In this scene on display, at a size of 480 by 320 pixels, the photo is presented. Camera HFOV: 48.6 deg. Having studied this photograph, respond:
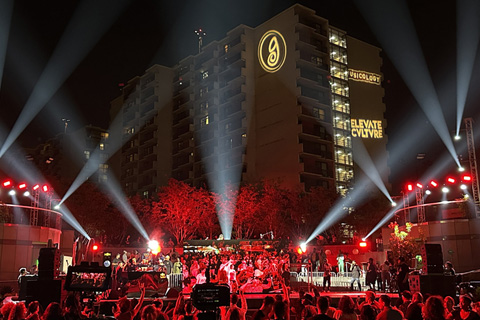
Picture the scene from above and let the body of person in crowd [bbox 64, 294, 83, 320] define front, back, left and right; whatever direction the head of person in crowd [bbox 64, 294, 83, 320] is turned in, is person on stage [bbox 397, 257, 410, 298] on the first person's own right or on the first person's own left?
on the first person's own right

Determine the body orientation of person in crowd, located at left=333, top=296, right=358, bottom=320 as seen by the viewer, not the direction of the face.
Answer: away from the camera

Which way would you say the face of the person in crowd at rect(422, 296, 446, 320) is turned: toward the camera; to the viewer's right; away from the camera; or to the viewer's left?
away from the camera

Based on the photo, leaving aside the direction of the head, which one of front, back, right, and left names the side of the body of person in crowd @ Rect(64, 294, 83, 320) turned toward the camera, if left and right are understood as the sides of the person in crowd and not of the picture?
back

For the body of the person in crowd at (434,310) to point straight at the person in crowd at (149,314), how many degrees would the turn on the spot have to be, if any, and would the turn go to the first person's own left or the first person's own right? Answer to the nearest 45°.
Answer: approximately 90° to the first person's own left

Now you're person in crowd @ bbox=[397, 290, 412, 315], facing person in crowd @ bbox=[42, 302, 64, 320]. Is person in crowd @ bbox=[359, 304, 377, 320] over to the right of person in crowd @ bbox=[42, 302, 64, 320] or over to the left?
left

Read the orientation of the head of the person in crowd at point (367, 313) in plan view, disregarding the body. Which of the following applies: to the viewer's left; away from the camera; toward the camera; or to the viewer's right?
away from the camera

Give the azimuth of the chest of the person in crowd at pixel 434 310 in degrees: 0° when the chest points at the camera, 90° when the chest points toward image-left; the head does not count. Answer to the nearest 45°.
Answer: approximately 180°

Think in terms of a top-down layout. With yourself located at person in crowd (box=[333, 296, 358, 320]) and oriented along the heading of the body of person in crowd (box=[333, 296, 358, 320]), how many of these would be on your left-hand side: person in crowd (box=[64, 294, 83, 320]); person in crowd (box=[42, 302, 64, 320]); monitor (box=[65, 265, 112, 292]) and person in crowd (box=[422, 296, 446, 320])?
3
